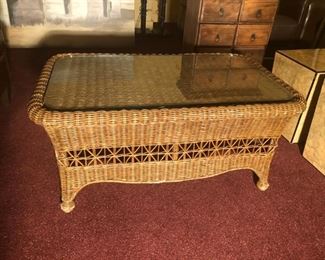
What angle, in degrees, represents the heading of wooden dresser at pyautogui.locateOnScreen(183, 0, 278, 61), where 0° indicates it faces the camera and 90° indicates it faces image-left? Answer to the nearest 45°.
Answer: approximately 0°

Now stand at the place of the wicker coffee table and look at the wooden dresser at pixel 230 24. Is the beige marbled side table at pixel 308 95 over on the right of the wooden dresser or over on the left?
right

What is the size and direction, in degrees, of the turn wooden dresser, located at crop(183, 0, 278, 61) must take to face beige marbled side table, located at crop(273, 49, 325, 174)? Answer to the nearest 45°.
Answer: approximately 45° to its left

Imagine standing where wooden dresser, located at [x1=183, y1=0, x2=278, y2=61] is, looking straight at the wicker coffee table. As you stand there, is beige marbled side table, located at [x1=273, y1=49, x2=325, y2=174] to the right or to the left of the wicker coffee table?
left

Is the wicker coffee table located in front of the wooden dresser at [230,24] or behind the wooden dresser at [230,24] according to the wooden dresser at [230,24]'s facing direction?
in front
